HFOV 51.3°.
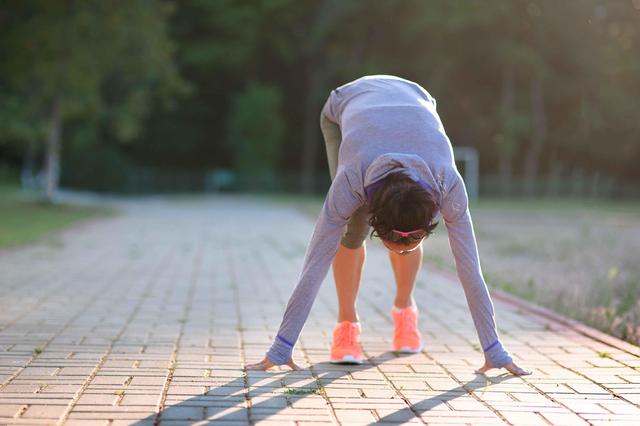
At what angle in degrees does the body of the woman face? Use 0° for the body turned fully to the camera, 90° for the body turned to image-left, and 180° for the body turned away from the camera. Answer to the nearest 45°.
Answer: approximately 0°
